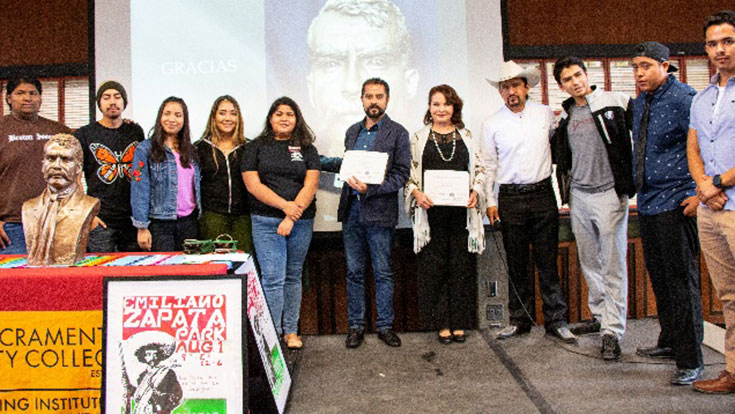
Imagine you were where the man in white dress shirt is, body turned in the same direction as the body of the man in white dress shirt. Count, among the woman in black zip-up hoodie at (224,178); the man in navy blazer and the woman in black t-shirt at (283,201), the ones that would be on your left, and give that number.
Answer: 0

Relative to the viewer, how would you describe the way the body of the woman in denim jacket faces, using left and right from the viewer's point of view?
facing the viewer and to the right of the viewer

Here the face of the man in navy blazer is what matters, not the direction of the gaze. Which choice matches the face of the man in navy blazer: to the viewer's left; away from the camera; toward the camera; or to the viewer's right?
toward the camera

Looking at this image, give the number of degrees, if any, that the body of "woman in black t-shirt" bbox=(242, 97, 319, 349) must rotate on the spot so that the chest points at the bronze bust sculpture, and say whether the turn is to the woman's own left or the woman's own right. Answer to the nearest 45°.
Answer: approximately 45° to the woman's own right

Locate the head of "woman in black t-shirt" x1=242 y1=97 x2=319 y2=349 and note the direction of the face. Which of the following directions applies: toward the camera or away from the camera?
toward the camera

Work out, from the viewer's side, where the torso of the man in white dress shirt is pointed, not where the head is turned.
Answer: toward the camera

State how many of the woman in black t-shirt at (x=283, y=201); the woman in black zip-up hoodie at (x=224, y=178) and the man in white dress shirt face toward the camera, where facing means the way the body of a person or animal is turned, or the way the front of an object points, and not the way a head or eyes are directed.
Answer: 3

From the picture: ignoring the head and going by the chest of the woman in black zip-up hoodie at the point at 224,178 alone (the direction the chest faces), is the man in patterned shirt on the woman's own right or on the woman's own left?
on the woman's own left

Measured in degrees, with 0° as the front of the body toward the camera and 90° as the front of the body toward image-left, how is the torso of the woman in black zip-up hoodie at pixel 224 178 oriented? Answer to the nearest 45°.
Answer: approximately 0°

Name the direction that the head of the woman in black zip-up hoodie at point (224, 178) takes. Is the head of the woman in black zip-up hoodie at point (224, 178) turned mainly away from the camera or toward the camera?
toward the camera

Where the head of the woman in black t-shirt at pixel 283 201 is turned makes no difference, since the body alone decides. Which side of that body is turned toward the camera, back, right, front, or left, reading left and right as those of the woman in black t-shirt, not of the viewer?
front

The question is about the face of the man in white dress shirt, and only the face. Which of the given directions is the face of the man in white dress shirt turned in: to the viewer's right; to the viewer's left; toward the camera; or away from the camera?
toward the camera

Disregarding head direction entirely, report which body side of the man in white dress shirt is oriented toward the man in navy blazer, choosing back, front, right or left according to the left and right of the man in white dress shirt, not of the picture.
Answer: right

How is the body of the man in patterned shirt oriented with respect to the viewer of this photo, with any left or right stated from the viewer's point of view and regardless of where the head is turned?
facing the viewer and to the left of the viewer
